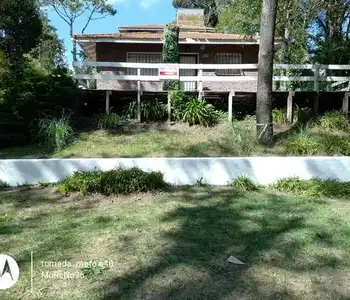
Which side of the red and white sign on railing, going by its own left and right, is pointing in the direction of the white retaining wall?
front

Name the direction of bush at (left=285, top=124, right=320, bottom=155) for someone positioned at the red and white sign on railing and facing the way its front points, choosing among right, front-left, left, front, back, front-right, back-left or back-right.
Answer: front-left

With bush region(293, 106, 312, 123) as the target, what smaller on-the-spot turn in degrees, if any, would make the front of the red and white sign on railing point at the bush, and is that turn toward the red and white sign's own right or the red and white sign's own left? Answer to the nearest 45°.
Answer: approximately 90° to the red and white sign's own left

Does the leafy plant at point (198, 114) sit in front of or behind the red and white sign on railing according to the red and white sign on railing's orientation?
in front

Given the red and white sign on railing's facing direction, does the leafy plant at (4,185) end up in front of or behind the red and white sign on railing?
in front

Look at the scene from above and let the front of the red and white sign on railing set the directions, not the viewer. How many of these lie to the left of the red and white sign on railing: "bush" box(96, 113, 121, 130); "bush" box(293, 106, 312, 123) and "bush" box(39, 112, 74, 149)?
1

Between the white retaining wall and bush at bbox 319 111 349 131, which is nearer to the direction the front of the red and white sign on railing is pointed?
the white retaining wall

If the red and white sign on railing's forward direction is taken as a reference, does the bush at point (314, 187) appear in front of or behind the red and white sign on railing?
in front

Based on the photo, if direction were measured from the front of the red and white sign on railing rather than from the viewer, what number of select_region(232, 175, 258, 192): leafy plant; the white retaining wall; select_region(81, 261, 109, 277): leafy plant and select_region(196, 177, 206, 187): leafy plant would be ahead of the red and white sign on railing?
4

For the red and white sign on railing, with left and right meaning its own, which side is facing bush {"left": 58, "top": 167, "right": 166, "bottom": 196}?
front

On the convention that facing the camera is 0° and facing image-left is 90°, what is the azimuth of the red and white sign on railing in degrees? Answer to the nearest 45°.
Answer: approximately 0°

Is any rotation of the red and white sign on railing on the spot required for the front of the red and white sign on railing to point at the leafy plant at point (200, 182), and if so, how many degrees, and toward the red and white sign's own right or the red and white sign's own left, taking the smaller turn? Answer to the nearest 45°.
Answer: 0° — it already faces it
